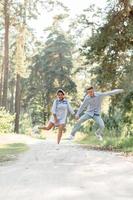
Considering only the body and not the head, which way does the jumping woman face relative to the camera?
toward the camera

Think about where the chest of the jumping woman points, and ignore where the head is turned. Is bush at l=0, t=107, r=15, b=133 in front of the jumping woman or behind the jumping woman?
behind
